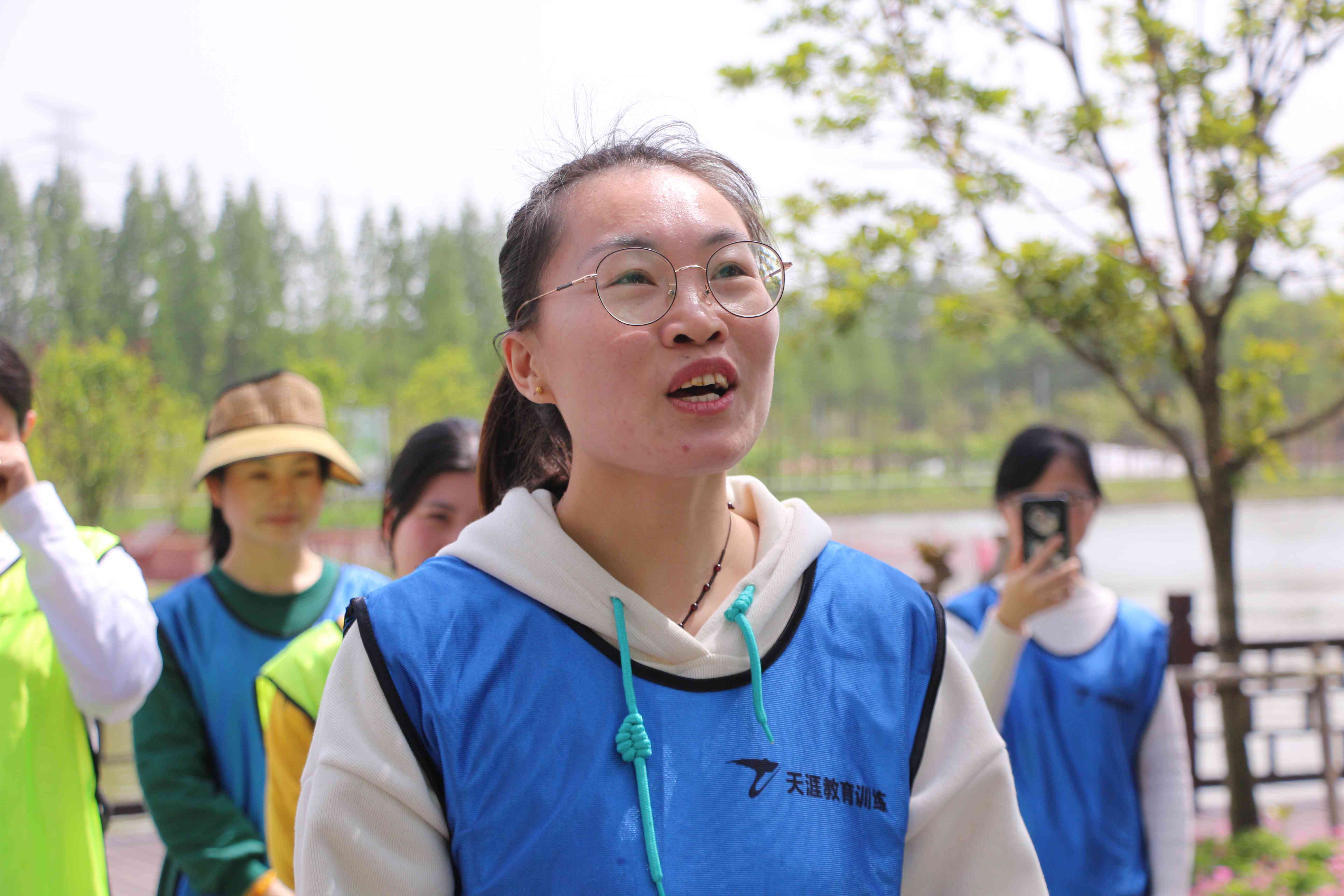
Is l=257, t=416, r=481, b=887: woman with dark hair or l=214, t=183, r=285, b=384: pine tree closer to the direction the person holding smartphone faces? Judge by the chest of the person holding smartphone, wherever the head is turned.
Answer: the woman with dark hair

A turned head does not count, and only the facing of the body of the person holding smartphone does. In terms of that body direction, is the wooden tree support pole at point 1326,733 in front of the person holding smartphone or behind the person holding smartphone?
behind

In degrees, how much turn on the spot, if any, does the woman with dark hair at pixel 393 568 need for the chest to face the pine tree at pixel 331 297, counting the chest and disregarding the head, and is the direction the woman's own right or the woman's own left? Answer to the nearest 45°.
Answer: approximately 135° to the woman's own left

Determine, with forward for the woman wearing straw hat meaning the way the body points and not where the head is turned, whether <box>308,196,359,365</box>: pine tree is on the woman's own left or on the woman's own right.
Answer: on the woman's own left

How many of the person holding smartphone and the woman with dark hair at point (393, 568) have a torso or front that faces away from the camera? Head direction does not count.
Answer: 0

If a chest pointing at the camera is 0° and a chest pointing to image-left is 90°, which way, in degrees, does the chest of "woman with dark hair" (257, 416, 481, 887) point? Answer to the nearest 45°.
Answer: approximately 315°

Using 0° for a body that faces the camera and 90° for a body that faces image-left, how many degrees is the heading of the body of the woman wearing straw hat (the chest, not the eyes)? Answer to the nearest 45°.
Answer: approximately 315°

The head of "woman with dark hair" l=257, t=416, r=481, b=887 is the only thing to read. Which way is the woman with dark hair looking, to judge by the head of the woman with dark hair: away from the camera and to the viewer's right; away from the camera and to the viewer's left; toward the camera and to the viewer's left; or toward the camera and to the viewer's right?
toward the camera and to the viewer's right

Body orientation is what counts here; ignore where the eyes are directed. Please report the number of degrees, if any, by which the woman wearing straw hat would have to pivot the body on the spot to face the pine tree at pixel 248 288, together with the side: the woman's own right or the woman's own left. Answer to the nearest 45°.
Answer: approximately 135° to the woman's own left

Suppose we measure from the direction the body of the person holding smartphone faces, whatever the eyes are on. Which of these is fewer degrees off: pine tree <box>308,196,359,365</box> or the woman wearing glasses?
the woman wearing glasses
